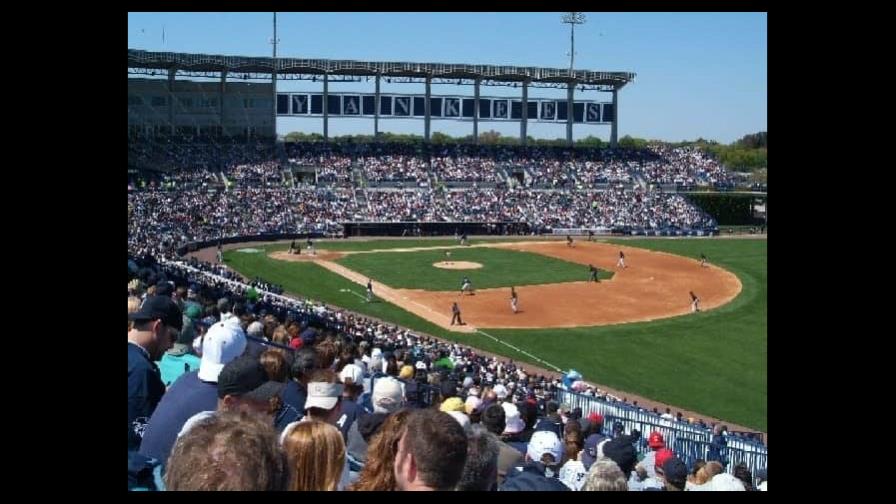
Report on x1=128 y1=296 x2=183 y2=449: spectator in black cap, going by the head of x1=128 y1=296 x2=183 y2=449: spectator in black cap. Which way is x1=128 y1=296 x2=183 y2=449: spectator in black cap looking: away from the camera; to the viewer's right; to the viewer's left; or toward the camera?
to the viewer's right

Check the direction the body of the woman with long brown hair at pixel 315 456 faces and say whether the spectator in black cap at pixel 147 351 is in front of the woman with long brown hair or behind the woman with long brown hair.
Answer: in front

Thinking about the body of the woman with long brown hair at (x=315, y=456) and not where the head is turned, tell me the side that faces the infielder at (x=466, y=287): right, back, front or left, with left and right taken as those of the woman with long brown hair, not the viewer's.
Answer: front

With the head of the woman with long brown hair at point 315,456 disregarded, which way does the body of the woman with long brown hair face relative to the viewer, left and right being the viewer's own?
facing away from the viewer

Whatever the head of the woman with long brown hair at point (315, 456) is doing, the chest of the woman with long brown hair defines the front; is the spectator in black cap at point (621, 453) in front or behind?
in front

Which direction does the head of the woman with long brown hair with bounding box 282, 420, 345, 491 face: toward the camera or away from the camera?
away from the camera

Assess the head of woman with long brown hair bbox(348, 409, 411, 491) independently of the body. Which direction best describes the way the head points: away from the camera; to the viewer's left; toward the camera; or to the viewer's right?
away from the camera
